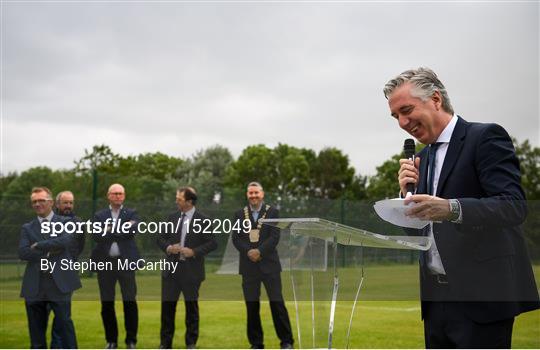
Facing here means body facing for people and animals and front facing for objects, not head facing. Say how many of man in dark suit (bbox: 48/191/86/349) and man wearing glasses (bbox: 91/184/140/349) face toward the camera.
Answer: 2

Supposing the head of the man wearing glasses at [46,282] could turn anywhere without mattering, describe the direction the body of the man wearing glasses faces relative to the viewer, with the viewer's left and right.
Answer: facing the viewer

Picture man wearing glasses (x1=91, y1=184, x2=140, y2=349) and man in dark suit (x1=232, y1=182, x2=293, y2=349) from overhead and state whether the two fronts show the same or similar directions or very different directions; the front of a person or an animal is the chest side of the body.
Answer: same or similar directions

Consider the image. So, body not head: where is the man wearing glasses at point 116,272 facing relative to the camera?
toward the camera

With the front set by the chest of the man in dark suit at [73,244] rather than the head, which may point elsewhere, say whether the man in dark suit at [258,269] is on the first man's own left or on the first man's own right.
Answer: on the first man's own left

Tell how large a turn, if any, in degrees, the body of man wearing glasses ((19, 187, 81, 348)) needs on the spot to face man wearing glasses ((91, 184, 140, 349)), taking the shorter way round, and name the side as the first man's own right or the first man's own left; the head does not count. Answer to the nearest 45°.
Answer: approximately 135° to the first man's own left

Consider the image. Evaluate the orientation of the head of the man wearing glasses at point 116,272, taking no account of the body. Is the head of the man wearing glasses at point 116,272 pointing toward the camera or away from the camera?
toward the camera

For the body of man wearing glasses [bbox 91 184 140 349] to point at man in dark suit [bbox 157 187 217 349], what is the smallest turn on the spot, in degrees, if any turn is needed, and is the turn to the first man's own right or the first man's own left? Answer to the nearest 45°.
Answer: approximately 90° to the first man's own left

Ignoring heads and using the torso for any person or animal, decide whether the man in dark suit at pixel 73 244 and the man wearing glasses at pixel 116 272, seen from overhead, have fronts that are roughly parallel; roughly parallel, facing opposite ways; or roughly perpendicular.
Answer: roughly parallel

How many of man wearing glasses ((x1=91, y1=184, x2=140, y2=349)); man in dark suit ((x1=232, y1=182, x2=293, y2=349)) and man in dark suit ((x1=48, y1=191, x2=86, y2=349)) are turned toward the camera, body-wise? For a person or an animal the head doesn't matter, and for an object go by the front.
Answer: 3

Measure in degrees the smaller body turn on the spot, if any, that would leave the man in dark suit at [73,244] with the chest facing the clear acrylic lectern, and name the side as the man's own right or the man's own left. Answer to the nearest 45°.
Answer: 0° — they already face it

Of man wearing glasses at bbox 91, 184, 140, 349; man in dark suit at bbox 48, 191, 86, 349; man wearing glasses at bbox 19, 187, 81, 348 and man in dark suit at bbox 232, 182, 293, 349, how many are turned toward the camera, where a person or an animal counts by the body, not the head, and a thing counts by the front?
4

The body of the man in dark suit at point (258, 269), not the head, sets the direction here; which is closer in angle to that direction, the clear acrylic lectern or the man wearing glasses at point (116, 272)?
the clear acrylic lectern

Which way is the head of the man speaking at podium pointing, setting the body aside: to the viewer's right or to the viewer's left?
to the viewer's left

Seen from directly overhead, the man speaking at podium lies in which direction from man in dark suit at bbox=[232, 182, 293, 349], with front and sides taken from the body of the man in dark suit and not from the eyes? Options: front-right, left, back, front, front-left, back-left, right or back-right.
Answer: front

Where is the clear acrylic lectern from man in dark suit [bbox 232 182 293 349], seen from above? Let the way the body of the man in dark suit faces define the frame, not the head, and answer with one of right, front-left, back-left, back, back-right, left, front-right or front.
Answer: front
